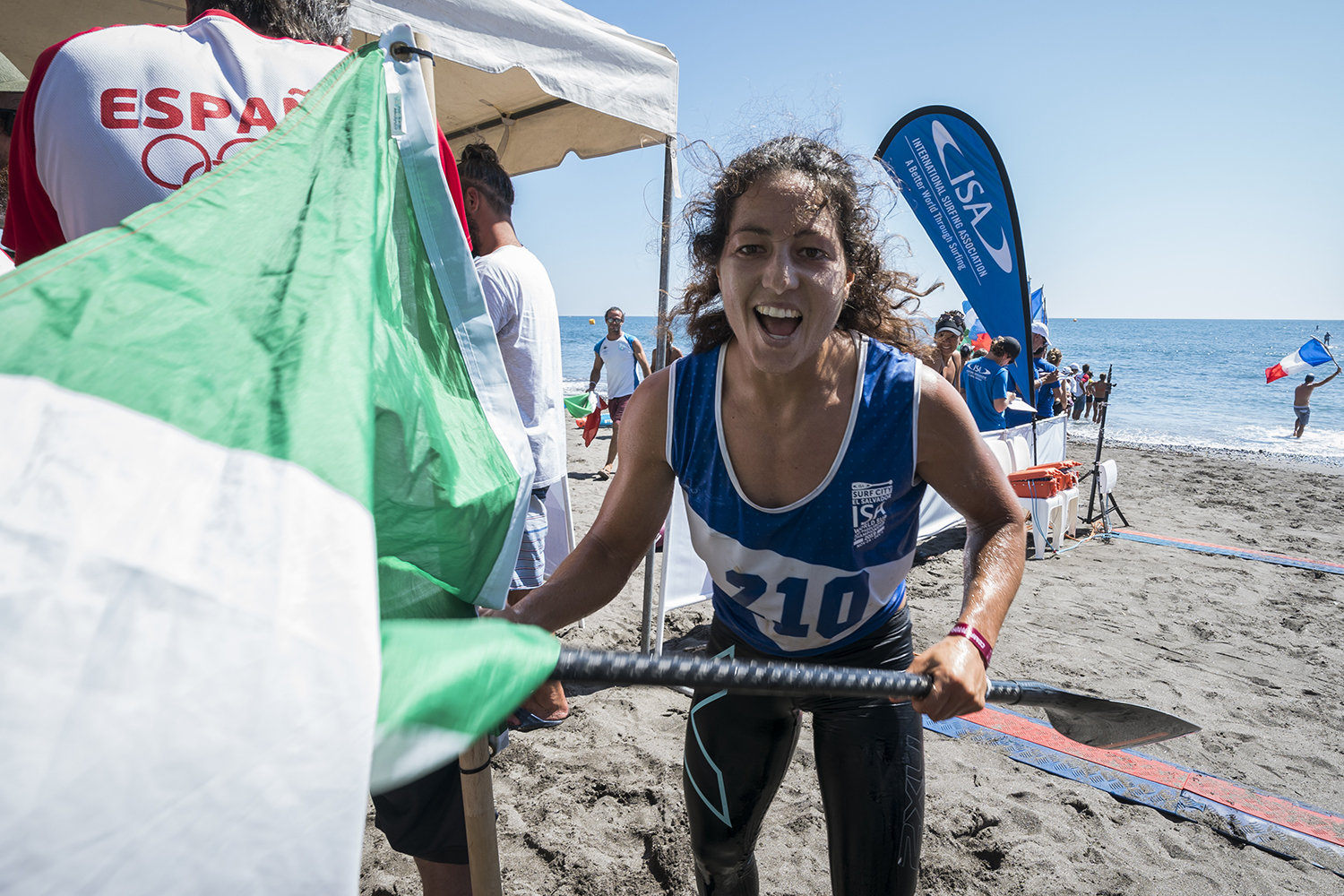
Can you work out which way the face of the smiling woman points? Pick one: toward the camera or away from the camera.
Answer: toward the camera

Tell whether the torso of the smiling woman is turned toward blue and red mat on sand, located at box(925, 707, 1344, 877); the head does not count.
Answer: no

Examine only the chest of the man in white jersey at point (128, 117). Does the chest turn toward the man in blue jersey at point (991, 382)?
no

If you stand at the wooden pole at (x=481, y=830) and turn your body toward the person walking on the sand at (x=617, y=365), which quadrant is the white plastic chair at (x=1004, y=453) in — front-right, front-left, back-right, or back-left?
front-right

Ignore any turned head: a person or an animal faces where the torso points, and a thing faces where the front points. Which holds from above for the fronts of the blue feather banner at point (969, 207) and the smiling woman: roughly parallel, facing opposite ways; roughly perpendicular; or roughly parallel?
roughly parallel

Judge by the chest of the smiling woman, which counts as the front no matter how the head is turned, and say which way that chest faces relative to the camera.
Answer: toward the camera

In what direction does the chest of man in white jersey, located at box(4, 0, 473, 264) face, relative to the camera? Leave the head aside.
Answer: away from the camera

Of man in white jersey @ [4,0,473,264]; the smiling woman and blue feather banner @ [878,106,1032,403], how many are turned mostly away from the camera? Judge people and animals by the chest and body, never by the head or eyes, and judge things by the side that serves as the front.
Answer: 1

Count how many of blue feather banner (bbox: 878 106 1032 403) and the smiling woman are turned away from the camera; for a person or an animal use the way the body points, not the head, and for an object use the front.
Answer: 0

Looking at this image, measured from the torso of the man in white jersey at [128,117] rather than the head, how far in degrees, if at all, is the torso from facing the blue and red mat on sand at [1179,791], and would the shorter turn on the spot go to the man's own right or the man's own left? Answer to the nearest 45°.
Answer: approximately 90° to the man's own right

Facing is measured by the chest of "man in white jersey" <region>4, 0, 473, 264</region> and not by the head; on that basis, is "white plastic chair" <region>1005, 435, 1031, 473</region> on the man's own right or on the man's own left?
on the man's own right

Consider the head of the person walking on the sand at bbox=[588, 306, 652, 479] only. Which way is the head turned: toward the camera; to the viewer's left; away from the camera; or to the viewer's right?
toward the camera
